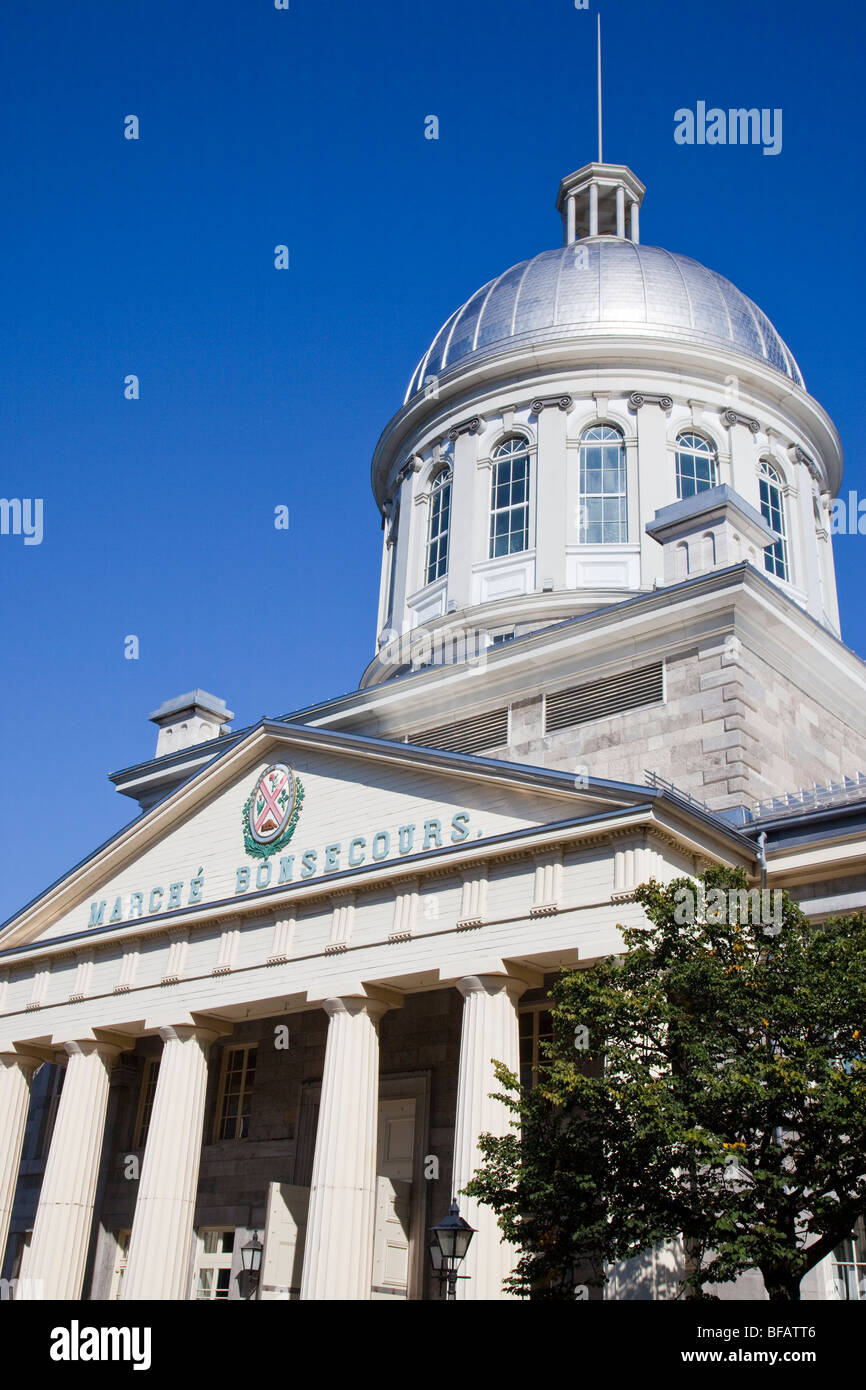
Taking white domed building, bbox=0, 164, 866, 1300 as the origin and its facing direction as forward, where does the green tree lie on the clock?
The green tree is roughly at 10 o'clock from the white domed building.

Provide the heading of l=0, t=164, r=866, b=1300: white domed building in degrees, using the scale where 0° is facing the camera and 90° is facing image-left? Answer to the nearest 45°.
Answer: approximately 45°
